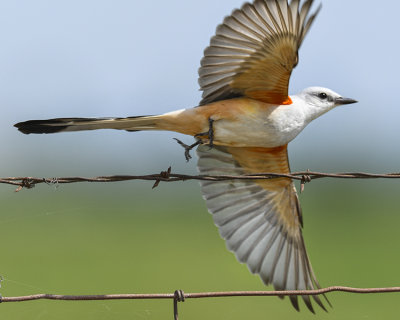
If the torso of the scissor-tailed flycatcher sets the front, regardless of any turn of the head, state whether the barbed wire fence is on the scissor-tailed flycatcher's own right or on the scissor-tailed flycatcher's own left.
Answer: on the scissor-tailed flycatcher's own right

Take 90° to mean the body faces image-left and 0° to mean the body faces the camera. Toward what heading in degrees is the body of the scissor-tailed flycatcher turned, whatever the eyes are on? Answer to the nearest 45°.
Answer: approximately 270°
